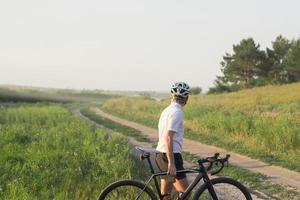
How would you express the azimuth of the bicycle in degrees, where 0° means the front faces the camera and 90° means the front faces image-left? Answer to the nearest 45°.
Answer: approximately 270°
